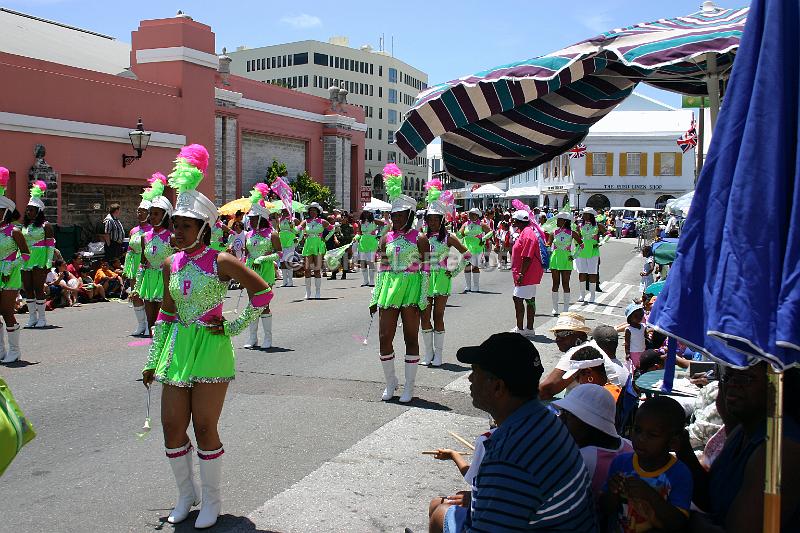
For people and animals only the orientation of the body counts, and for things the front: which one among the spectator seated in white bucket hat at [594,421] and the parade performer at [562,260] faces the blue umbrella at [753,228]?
the parade performer

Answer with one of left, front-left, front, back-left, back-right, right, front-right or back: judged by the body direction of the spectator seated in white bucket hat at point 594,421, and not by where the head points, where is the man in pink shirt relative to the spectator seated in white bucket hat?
right

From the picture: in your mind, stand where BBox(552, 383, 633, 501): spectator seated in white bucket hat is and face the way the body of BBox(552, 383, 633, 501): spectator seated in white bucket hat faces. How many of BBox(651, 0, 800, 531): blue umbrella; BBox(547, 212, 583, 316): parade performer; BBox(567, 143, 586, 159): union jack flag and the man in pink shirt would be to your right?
3

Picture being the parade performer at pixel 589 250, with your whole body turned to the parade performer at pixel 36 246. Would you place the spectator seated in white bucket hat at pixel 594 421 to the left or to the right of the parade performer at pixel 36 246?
left

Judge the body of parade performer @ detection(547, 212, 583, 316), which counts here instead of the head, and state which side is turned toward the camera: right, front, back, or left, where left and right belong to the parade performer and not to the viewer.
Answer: front

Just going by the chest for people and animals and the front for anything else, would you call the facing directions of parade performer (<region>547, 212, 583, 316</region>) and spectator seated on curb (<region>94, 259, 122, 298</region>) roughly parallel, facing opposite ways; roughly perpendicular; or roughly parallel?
roughly perpendicular

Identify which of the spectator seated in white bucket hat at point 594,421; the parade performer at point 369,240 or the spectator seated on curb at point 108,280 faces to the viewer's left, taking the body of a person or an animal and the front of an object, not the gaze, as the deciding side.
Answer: the spectator seated in white bucket hat at point 594,421

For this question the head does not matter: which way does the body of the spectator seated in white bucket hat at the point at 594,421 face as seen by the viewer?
to the viewer's left

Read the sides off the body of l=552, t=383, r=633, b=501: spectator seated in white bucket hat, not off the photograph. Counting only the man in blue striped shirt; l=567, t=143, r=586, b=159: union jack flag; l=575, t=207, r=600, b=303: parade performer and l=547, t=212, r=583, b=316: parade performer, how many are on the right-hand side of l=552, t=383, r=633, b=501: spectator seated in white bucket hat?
3

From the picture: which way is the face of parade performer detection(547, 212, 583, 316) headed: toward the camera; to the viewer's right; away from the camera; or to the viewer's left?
toward the camera

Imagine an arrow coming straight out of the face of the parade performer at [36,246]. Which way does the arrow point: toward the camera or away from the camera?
toward the camera

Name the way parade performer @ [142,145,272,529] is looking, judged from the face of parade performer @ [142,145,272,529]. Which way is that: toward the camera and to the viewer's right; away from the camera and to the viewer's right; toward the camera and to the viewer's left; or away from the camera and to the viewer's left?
toward the camera and to the viewer's left

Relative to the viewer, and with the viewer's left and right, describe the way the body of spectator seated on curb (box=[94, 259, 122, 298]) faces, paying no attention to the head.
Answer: facing the viewer and to the right of the viewer

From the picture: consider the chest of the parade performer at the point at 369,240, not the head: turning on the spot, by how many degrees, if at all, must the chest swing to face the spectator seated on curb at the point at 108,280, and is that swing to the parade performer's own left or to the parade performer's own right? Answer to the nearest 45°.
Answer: approximately 45° to the parade performer's own right

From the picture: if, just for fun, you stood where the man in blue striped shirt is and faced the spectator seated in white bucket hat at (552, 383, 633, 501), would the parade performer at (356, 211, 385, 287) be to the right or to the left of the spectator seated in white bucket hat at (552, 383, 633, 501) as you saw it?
left

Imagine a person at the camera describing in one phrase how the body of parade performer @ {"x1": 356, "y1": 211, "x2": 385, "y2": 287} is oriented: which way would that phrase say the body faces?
toward the camera

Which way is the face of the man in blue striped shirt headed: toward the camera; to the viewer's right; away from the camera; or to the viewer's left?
to the viewer's left

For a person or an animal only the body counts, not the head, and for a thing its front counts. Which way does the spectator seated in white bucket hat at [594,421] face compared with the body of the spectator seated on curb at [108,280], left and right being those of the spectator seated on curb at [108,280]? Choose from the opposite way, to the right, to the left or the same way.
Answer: the opposite way
